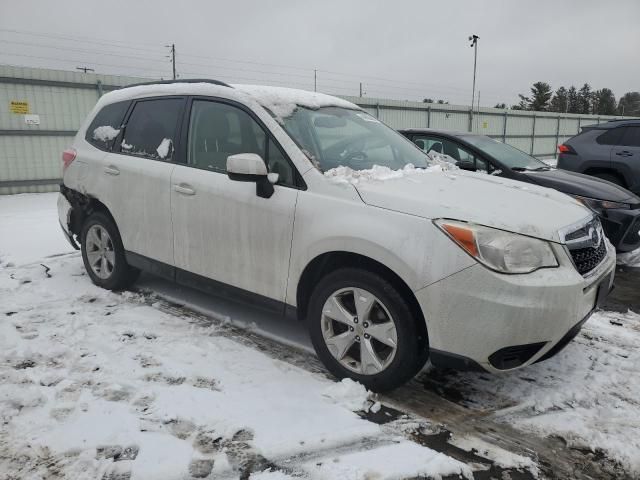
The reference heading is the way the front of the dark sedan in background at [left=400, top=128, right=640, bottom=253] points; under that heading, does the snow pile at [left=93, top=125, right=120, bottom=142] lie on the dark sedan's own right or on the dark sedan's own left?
on the dark sedan's own right

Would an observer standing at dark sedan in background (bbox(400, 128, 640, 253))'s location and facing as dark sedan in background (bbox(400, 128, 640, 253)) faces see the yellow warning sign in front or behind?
behind

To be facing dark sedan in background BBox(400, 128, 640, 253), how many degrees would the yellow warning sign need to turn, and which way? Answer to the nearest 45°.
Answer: approximately 45° to its left

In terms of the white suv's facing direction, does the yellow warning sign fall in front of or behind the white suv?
behind

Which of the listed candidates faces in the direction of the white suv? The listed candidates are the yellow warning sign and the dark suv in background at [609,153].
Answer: the yellow warning sign

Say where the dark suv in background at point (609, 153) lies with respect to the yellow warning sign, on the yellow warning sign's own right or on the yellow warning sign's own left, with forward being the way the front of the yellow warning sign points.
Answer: on the yellow warning sign's own left

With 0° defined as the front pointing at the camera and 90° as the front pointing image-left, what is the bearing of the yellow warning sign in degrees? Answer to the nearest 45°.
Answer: approximately 0°

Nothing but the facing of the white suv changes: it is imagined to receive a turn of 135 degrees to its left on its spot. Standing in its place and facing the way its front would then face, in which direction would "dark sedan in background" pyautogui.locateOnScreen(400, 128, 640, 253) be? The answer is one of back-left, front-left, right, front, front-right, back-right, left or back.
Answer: front-right
